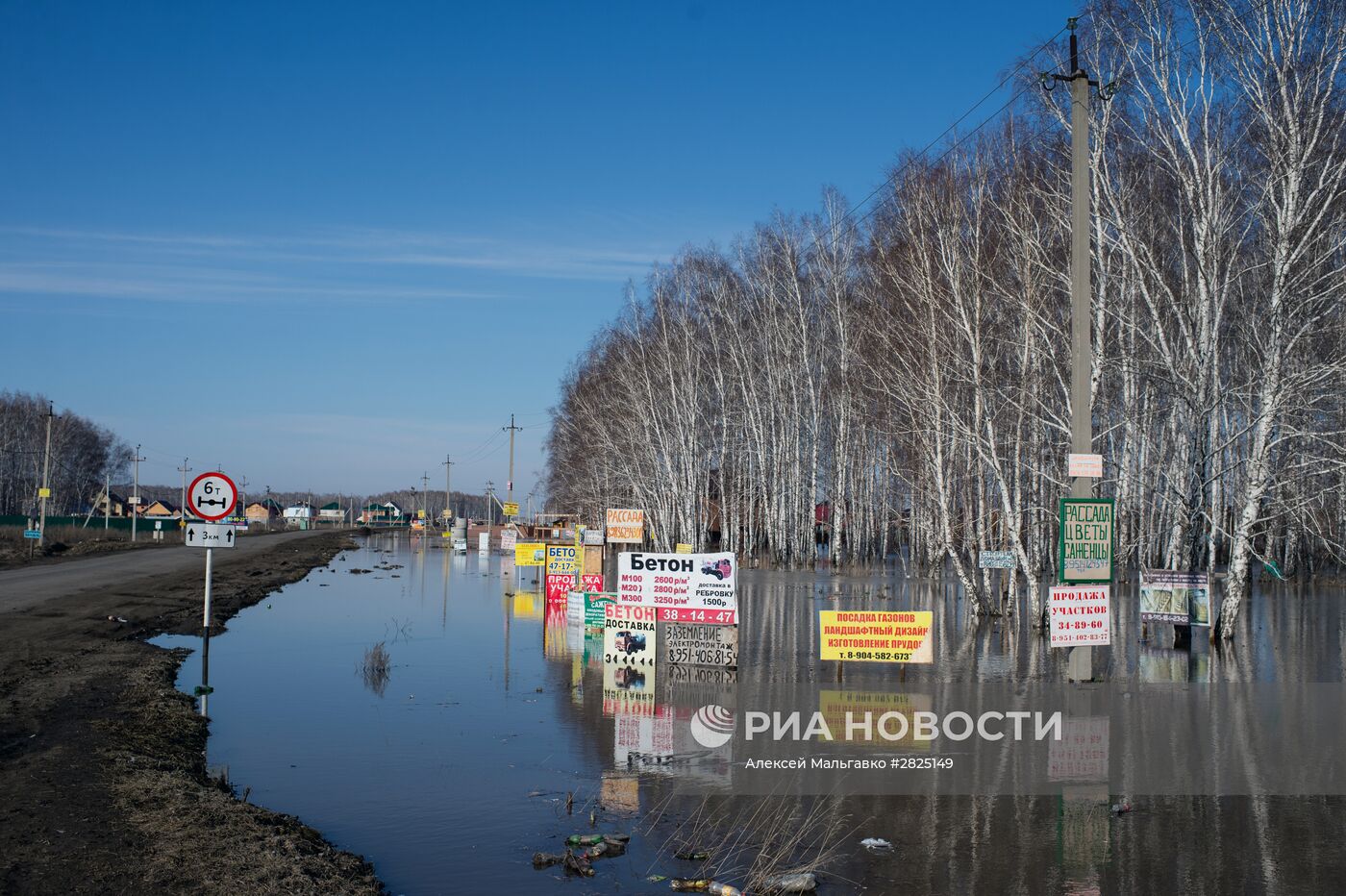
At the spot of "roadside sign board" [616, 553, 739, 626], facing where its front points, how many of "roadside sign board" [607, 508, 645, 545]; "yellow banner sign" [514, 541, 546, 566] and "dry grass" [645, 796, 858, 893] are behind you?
2

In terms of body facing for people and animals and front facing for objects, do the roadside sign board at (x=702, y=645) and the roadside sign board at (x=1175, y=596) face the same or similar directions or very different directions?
same or similar directions

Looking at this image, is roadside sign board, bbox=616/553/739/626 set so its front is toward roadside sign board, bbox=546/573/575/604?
no

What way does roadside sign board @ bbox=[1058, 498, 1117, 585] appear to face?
toward the camera

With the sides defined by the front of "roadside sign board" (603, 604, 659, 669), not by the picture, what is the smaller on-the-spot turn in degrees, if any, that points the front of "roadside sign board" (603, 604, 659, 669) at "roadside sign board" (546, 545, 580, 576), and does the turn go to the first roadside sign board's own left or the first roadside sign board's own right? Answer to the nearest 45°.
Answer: approximately 180°

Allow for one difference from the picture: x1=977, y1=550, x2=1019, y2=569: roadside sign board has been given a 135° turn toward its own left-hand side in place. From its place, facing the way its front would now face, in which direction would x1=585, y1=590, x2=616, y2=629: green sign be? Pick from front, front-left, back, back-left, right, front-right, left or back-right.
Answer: back

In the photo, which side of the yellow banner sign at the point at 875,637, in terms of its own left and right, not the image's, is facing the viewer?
front

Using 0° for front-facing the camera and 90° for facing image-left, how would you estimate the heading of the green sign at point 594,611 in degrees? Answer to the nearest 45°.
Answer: approximately 0°

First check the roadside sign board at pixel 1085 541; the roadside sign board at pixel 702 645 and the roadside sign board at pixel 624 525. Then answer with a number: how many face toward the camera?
3

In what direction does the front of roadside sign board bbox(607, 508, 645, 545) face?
toward the camera

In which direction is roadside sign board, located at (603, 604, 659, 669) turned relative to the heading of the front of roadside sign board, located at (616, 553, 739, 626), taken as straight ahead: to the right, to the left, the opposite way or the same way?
the same way

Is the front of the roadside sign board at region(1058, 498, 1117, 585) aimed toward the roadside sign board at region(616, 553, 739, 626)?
no

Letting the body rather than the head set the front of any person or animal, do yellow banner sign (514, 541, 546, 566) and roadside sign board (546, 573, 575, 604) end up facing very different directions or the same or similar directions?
same or similar directions

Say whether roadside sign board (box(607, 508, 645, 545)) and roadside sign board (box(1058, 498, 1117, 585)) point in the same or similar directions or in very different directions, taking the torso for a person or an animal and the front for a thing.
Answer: same or similar directions

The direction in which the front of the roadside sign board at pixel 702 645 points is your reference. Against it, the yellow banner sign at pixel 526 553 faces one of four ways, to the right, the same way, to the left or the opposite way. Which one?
the same way

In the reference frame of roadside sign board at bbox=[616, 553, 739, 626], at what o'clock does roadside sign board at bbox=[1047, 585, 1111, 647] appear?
roadside sign board at bbox=[1047, 585, 1111, 647] is roughly at 10 o'clock from roadside sign board at bbox=[616, 553, 739, 626].

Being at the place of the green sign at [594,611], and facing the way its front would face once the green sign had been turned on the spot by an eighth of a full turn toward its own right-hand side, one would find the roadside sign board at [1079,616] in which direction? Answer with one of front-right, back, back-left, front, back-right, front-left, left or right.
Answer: left

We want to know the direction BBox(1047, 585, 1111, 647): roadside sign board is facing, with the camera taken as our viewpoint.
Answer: facing the viewer

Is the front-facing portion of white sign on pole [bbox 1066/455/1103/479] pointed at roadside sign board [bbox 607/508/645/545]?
no

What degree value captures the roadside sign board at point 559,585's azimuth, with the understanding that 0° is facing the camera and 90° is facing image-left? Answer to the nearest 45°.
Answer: approximately 0°
